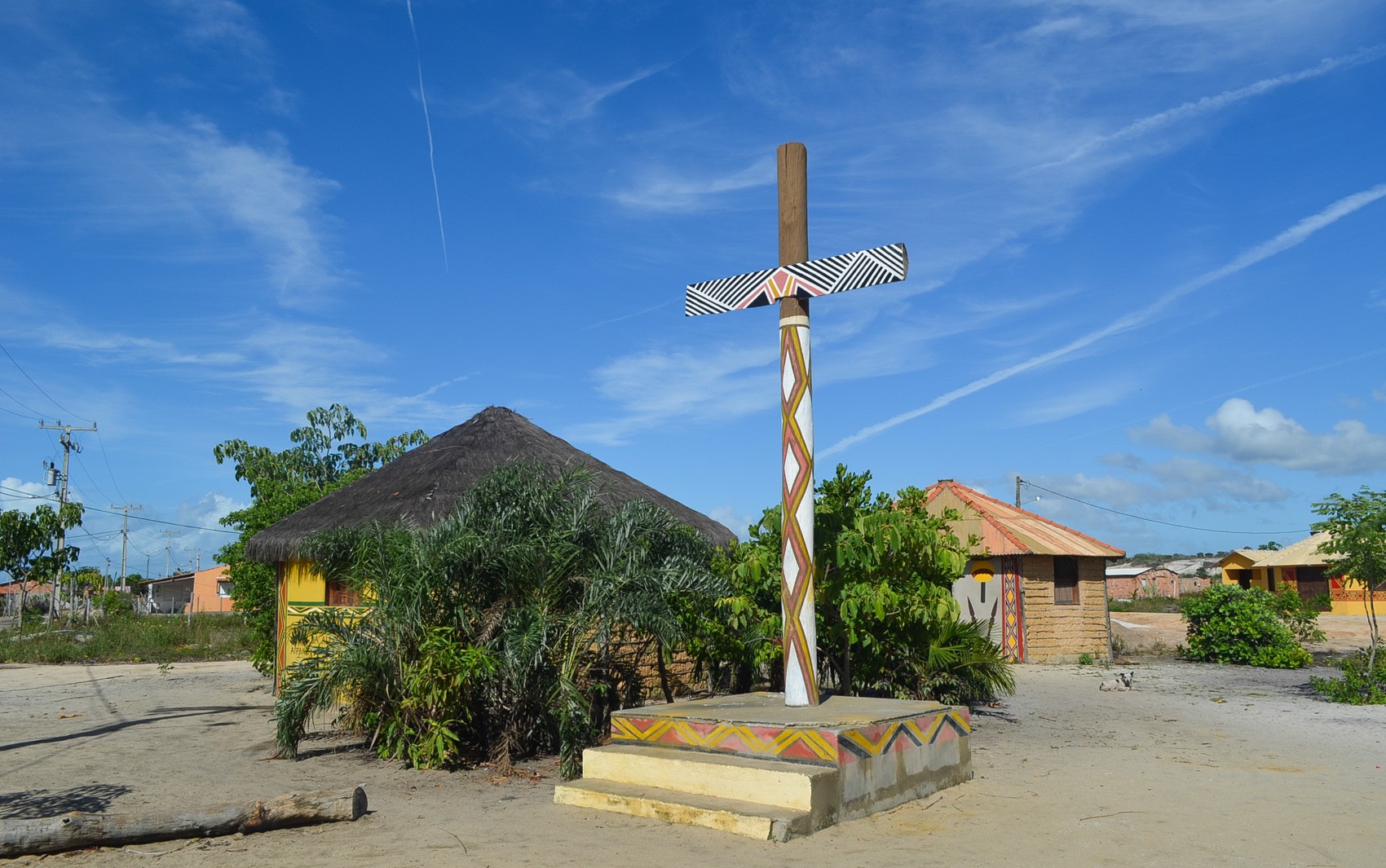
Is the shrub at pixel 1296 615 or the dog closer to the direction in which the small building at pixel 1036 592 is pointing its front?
the dog

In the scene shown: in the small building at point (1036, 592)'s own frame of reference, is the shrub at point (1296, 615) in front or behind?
behind

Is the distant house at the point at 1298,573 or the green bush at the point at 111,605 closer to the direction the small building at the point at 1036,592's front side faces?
the green bush

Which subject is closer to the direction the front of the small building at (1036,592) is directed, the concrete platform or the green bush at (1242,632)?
the concrete platform

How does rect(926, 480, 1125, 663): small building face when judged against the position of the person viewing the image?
facing the viewer and to the left of the viewer

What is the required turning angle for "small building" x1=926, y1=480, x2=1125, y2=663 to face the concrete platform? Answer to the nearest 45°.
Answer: approximately 45° to its left

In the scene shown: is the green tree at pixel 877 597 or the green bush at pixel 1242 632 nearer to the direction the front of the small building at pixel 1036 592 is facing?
the green tree

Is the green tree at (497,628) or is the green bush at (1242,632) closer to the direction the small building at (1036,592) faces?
the green tree

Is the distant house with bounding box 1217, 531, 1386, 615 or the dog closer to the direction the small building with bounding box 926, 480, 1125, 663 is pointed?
the dog

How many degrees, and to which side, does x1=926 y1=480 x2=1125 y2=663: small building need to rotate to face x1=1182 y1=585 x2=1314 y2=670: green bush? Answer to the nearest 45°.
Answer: approximately 135° to its left

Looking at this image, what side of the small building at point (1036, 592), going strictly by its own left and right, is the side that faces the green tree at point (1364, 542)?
left

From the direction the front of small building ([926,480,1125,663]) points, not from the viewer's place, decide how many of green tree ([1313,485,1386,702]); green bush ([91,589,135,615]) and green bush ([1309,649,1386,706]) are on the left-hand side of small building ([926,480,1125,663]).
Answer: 2
